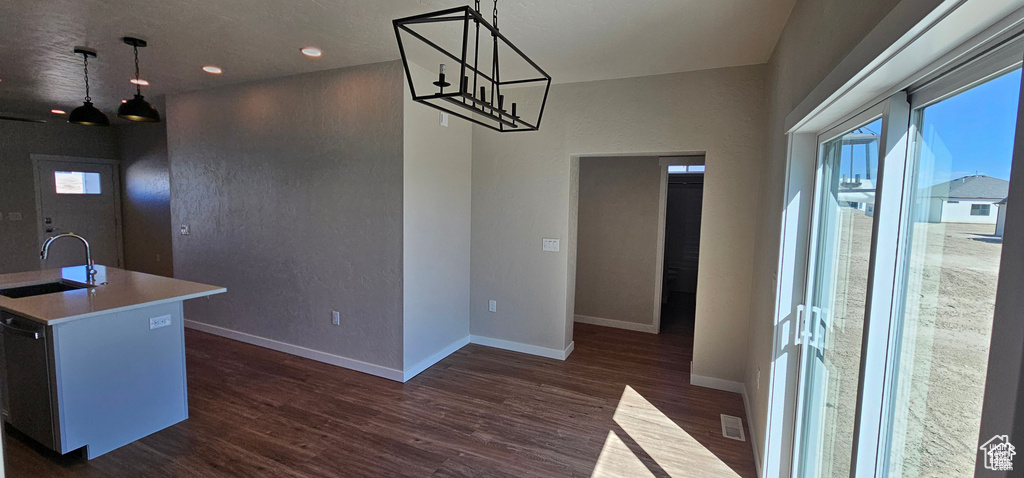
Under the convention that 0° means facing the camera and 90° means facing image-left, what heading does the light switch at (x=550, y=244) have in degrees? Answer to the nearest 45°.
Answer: approximately 0°

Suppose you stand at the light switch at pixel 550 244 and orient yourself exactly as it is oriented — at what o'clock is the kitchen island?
The kitchen island is roughly at 2 o'clock from the light switch.

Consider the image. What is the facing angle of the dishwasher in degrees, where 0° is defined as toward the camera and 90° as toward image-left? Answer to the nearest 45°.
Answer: approximately 45°
